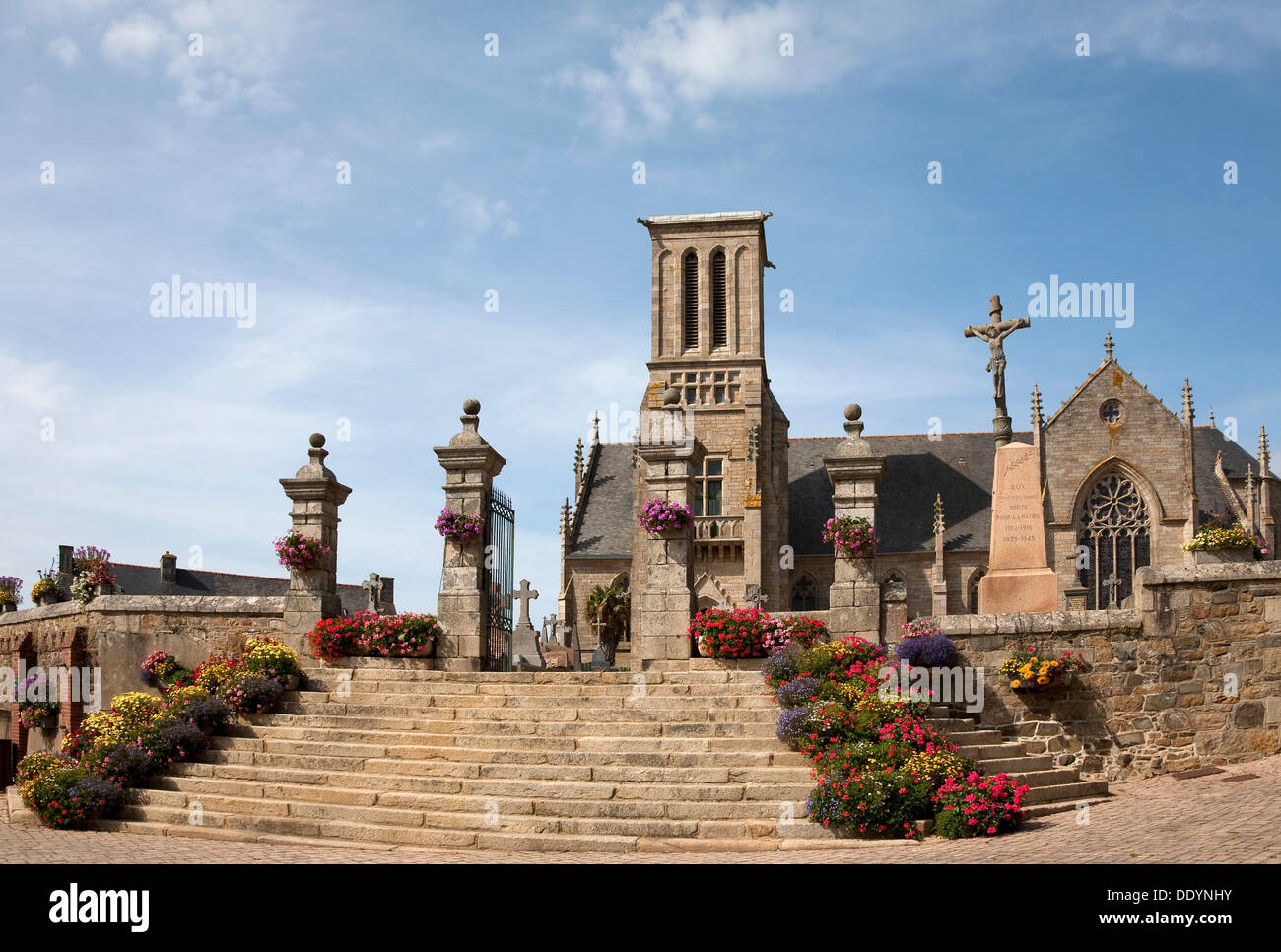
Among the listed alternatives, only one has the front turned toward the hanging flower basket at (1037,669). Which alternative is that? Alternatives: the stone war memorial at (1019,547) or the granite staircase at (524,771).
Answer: the stone war memorial

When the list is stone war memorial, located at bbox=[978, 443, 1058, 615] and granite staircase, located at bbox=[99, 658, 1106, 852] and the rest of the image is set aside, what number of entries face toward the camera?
2

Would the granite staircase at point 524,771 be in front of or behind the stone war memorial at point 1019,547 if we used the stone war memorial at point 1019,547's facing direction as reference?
in front

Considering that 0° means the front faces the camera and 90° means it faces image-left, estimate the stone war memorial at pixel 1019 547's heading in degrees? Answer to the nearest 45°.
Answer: approximately 0°

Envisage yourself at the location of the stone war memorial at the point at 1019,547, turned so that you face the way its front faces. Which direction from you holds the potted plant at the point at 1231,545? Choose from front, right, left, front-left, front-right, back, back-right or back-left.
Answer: back-left

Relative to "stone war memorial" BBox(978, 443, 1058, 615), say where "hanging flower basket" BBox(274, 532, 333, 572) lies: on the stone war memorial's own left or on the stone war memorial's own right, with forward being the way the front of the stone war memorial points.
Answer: on the stone war memorial's own right

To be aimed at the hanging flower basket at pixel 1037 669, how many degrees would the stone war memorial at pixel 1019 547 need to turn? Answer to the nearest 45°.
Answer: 0° — it already faces it

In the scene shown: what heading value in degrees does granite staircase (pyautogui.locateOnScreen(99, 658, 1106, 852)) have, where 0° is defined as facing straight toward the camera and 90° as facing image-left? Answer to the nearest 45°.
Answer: approximately 0°
